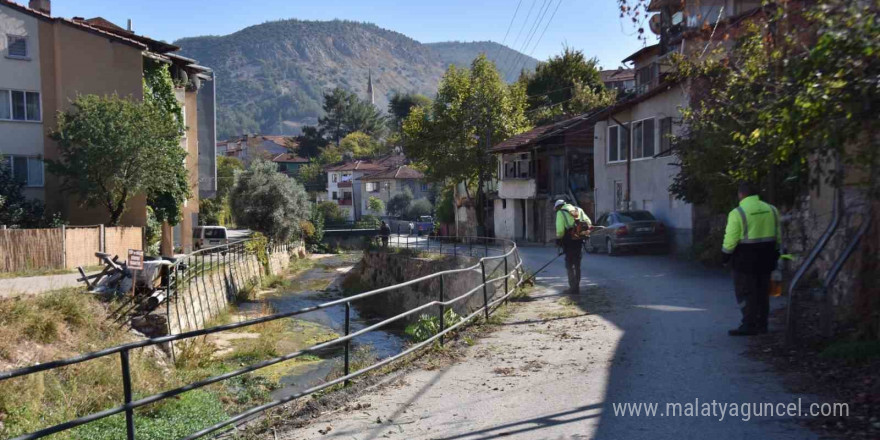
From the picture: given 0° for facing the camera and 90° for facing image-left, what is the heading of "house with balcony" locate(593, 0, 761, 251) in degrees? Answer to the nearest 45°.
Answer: approximately 45°

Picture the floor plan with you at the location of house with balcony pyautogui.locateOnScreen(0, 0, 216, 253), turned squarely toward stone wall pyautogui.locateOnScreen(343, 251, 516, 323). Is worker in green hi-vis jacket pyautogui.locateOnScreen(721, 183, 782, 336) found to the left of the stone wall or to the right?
right

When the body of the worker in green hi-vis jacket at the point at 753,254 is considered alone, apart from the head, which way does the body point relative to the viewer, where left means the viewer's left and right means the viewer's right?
facing away from the viewer and to the left of the viewer

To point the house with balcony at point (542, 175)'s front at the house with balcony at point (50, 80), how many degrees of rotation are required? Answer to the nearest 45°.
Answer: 0° — it already faces it

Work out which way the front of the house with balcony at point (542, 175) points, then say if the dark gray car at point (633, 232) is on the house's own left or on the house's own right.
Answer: on the house's own left

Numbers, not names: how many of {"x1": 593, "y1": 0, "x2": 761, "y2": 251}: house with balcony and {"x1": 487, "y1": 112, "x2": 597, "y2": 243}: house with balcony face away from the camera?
0

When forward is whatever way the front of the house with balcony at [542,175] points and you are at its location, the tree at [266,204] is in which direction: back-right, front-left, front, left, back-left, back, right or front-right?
front-right

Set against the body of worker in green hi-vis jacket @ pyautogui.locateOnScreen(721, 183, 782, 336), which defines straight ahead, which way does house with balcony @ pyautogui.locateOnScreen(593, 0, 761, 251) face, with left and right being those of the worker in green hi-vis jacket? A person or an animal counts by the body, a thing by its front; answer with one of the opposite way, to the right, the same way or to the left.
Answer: to the left

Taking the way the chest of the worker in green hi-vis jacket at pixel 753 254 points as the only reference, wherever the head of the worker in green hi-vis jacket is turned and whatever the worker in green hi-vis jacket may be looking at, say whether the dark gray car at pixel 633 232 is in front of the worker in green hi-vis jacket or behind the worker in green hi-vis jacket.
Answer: in front

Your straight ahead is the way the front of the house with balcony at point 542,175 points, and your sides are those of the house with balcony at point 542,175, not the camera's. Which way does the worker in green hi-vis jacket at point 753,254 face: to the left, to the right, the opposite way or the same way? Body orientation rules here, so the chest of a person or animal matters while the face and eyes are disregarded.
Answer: to the right

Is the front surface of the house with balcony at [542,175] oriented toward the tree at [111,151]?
yes

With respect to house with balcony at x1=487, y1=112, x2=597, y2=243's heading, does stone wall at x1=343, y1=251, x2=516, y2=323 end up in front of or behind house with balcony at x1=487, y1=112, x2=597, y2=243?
in front

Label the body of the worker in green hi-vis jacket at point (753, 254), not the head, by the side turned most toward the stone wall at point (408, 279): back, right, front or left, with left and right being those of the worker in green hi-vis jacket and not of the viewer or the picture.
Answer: front
